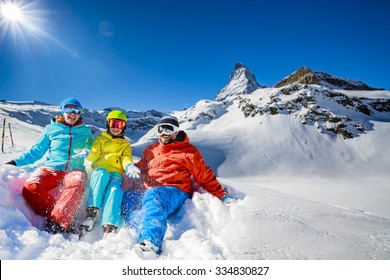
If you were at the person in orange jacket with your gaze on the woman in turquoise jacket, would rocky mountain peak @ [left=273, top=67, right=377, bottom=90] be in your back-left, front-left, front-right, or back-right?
back-right

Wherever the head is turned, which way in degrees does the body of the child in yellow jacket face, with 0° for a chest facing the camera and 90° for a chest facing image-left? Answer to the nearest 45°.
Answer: approximately 0°

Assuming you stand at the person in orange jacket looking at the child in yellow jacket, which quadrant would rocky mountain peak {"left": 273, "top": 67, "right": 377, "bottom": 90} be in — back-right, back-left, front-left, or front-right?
back-right

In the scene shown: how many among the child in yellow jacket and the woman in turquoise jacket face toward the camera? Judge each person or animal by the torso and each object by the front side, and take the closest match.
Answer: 2

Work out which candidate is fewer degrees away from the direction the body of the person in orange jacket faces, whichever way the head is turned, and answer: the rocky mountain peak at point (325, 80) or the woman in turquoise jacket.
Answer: the woman in turquoise jacket

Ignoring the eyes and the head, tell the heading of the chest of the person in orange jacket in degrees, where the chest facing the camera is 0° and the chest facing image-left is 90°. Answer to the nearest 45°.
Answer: approximately 45°
